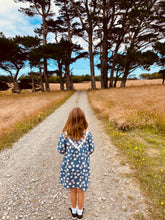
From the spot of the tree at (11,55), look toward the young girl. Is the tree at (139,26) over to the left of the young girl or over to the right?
left

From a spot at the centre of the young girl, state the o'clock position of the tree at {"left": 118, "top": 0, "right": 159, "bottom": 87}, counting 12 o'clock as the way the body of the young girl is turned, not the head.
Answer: The tree is roughly at 1 o'clock from the young girl.

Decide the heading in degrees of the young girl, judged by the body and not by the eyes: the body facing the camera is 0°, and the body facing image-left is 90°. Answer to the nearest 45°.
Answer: approximately 180°

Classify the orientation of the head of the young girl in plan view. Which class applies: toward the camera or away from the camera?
away from the camera

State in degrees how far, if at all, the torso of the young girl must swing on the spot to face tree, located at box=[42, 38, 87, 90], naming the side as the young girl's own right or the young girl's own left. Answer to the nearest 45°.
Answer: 0° — they already face it

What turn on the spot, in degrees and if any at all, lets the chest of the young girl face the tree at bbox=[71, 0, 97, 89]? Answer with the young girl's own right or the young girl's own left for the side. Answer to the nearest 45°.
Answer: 0° — they already face it
